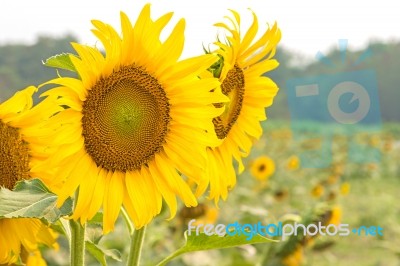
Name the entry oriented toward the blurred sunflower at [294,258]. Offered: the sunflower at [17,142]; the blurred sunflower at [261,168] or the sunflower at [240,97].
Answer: the blurred sunflower at [261,168]

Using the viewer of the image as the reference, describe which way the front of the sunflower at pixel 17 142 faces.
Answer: facing the viewer

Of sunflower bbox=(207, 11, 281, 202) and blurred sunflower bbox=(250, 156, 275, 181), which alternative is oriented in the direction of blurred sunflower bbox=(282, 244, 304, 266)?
blurred sunflower bbox=(250, 156, 275, 181)

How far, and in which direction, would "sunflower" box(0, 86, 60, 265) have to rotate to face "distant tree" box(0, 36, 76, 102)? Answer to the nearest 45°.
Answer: approximately 180°

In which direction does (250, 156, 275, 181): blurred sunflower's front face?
toward the camera

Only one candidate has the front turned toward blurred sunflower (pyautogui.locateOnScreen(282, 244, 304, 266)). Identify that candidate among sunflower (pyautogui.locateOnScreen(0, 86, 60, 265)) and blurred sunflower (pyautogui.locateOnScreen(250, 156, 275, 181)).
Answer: blurred sunflower (pyautogui.locateOnScreen(250, 156, 275, 181))

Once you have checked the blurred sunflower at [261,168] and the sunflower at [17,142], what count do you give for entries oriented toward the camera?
2

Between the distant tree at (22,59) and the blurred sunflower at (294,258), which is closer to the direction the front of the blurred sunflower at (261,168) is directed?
the blurred sunflower

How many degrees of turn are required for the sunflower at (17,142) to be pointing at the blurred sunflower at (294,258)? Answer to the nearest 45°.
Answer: approximately 135° to its left

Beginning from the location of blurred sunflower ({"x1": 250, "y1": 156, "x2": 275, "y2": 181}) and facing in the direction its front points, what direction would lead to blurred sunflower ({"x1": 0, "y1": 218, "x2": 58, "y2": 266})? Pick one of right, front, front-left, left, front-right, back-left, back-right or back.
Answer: front

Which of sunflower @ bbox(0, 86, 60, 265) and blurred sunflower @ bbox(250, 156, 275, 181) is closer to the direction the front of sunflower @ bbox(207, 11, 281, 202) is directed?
the sunflower

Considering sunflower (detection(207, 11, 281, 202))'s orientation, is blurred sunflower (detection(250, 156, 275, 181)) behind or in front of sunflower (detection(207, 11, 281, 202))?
behind

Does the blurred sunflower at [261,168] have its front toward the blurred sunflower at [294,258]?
yes
